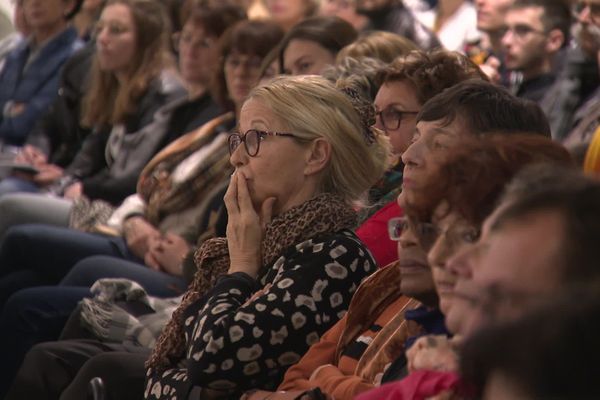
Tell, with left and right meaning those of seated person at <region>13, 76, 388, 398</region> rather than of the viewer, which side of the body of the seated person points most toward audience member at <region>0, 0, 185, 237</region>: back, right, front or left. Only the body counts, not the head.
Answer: right

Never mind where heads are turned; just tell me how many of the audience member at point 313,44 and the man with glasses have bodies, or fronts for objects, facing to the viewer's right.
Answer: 0

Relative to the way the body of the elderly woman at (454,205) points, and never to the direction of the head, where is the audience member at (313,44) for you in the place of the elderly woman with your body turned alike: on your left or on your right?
on your right

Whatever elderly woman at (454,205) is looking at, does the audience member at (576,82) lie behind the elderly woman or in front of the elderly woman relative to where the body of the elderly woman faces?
behind

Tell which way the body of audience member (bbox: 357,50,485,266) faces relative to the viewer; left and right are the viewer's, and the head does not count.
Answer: facing the viewer and to the left of the viewer

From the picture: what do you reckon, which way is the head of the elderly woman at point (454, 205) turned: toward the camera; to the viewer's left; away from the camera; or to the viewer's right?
to the viewer's left

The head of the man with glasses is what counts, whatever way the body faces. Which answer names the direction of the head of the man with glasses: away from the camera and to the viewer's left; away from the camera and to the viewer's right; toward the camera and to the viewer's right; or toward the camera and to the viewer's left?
toward the camera and to the viewer's left

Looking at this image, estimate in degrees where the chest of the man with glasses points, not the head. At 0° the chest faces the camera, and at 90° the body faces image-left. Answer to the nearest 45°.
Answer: approximately 45°

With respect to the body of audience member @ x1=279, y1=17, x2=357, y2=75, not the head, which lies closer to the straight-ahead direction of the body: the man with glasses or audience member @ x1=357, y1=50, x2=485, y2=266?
the audience member
